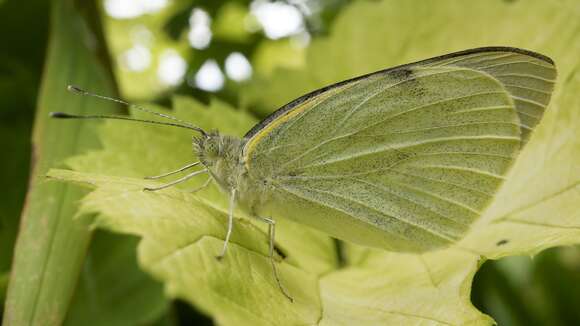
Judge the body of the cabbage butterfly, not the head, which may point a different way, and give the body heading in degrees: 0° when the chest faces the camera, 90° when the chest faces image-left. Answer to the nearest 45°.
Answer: approximately 90°

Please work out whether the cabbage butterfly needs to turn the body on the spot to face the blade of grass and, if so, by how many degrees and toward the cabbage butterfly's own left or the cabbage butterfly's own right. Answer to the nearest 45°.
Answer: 0° — it already faces it
